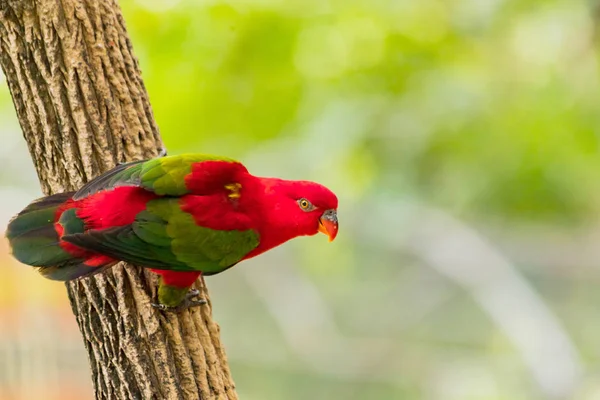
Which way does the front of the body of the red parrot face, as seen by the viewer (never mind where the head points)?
to the viewer's right
